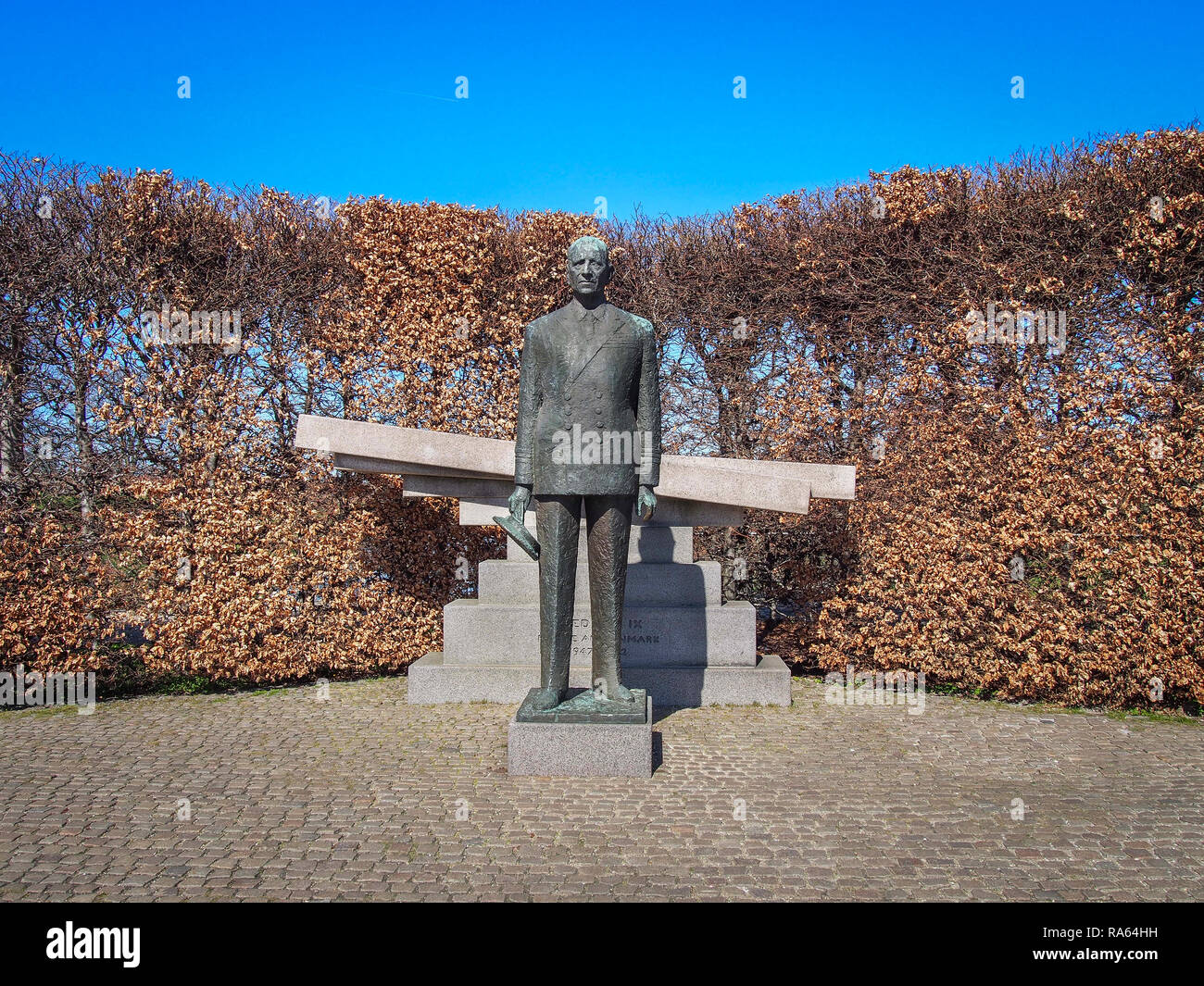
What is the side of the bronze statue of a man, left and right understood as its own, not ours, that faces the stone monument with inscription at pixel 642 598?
back

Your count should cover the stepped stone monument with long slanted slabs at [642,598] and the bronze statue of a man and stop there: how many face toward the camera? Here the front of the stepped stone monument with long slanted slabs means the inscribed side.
2

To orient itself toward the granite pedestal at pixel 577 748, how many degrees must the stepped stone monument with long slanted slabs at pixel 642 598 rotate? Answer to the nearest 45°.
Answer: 0° — it already faces it

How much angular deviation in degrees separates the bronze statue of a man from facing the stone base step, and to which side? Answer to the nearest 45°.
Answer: approximately 180°

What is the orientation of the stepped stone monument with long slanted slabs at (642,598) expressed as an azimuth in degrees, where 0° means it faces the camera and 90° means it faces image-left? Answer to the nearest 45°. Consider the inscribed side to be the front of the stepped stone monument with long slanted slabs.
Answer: approximately 0°
